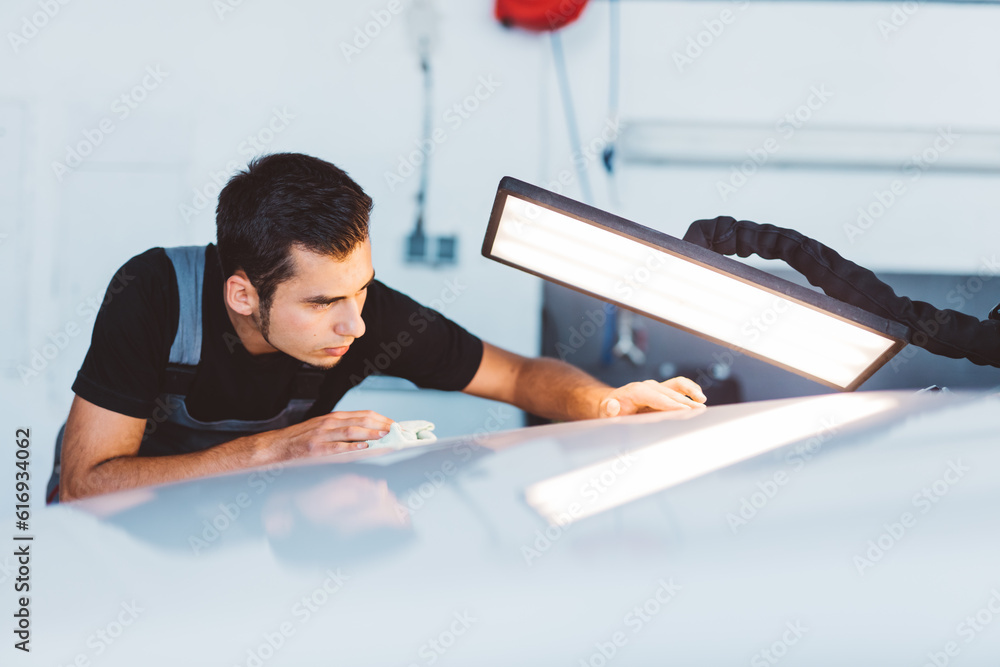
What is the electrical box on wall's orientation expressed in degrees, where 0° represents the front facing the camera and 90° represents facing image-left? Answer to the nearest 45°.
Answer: approximately 0°

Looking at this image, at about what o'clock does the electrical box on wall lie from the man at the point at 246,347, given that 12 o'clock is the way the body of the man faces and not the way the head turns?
The electrical box on wall is roughly at 8 o'clock from the man.

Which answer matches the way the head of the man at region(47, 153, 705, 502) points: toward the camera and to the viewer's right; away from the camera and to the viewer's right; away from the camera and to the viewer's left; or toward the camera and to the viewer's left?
toward the camera and to the viewer's right

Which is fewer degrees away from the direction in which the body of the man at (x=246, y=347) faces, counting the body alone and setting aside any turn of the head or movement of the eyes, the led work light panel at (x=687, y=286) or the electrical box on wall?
the led work light panel

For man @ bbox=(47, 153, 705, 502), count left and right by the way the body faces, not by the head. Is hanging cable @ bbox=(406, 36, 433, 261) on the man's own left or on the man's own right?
on the man's own left

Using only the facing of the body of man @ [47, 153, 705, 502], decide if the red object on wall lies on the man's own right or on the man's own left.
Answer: on the man's own left

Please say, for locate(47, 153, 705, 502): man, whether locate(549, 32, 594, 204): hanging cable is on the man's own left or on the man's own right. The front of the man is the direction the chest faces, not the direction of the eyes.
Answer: on the man's own left
